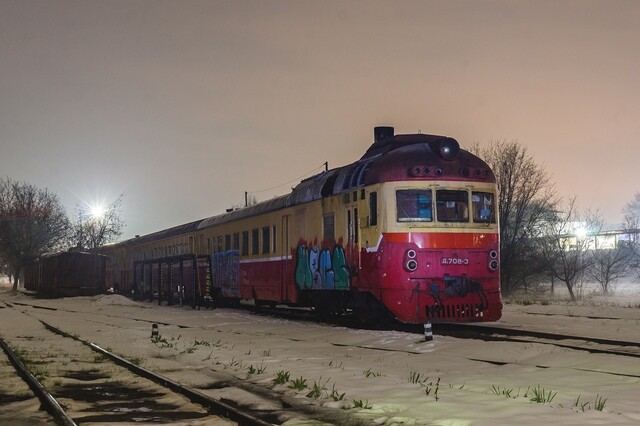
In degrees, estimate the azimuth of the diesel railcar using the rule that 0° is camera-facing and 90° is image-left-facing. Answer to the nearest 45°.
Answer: approximately 315°

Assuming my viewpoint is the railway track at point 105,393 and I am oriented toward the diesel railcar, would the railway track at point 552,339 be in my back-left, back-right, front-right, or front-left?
front-right

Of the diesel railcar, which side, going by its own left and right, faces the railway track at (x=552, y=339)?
front

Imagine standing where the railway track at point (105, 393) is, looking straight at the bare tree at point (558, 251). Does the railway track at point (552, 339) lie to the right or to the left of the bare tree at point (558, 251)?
right

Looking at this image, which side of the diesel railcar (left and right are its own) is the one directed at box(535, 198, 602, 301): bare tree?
left

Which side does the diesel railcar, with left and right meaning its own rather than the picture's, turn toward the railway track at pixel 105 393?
right

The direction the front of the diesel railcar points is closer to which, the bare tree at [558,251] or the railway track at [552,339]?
the railway track
